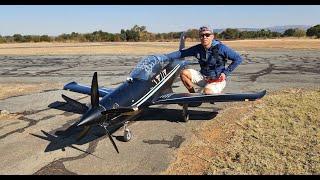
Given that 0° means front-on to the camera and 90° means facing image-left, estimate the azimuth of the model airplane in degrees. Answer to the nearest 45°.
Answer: approximately 45°
